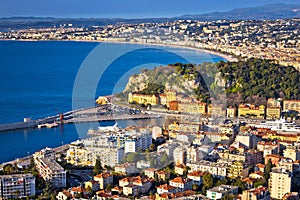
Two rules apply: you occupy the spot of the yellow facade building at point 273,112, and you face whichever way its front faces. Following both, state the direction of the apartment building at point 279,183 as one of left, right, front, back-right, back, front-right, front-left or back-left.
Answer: front

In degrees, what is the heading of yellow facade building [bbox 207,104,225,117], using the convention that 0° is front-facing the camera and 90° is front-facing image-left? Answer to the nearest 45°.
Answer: approximately 0°

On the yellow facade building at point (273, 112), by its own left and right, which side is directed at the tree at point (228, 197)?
front

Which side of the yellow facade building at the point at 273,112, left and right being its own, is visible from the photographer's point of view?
front

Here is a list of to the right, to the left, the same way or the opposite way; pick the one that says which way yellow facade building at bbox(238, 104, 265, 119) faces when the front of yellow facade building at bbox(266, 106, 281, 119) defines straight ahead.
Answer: the same way

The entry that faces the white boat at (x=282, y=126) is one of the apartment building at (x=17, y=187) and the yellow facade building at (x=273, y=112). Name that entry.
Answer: the yellow facade building

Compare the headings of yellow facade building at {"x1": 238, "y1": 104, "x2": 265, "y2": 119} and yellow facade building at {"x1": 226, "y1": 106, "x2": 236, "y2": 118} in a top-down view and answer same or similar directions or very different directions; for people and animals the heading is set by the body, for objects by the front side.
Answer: same or similar directions

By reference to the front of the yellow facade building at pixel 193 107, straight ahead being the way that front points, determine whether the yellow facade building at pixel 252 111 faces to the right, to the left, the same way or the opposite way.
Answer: the same way

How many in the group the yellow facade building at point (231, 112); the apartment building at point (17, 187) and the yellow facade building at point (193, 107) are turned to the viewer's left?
0

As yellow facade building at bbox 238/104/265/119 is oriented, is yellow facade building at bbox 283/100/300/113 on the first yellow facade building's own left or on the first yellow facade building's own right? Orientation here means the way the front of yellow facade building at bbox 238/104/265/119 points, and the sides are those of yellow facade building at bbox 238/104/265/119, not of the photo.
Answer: on the first yellow facade building's own left

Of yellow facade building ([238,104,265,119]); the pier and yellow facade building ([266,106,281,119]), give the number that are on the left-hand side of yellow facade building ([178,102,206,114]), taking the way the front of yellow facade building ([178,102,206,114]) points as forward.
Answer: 2

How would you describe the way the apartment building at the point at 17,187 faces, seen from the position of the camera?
facing the viewer

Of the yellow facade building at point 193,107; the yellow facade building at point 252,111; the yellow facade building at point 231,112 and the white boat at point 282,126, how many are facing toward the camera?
3

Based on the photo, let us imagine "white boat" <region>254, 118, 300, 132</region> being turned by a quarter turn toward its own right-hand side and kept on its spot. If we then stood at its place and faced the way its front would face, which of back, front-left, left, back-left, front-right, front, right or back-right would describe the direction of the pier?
left

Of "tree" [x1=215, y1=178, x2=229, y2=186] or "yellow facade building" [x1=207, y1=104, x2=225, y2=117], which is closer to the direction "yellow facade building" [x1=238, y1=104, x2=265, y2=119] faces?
the tree

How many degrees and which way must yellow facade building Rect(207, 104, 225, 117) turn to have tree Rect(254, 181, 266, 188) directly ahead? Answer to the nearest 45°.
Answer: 0° — it already faces it

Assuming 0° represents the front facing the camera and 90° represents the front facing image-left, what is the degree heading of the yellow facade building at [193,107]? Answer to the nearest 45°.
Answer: approximately 0°

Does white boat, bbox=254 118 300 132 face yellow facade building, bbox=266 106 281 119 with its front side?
no

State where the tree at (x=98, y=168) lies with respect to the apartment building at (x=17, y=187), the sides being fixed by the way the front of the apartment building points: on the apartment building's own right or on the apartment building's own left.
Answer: on the apartment building's own left

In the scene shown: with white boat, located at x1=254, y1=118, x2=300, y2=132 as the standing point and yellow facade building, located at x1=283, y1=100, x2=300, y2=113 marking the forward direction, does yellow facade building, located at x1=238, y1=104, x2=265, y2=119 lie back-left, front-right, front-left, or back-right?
front-left
